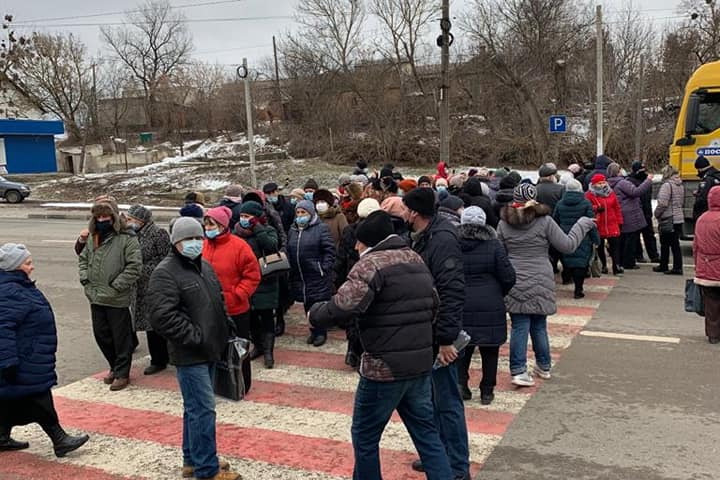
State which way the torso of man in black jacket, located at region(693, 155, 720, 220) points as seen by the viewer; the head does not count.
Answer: to the viewer's left

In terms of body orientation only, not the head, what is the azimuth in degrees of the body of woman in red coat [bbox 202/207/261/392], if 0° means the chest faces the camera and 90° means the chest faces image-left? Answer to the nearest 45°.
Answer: approximately 45°

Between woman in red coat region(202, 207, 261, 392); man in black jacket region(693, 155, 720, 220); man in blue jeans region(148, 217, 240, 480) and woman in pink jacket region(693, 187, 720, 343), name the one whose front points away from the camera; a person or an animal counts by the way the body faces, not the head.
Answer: the woman in pink jacket

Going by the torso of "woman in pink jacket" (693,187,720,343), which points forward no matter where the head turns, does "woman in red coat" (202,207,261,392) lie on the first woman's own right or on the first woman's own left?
on the first woman's own left

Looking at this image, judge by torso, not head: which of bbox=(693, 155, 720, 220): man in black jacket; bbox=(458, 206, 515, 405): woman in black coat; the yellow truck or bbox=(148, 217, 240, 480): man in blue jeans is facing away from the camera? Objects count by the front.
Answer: the woman in black coat

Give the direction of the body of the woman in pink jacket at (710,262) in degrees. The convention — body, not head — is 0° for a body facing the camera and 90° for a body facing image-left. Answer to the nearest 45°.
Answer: approximately 180°

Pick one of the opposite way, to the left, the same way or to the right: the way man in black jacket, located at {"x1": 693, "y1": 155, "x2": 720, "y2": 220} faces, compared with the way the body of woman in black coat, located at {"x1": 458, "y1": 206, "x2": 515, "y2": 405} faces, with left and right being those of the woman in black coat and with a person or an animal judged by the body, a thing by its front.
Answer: to the left

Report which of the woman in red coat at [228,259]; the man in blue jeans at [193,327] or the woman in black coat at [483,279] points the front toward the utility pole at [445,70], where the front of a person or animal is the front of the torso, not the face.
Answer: the woman in black coat

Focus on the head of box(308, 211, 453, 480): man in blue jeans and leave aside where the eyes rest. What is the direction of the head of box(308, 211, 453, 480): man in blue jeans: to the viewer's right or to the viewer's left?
to the viewer's left

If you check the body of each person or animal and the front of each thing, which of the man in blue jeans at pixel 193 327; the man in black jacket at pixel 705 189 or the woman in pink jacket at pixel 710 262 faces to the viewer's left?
the man in black jacket

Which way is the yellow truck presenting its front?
to the viewer's left
